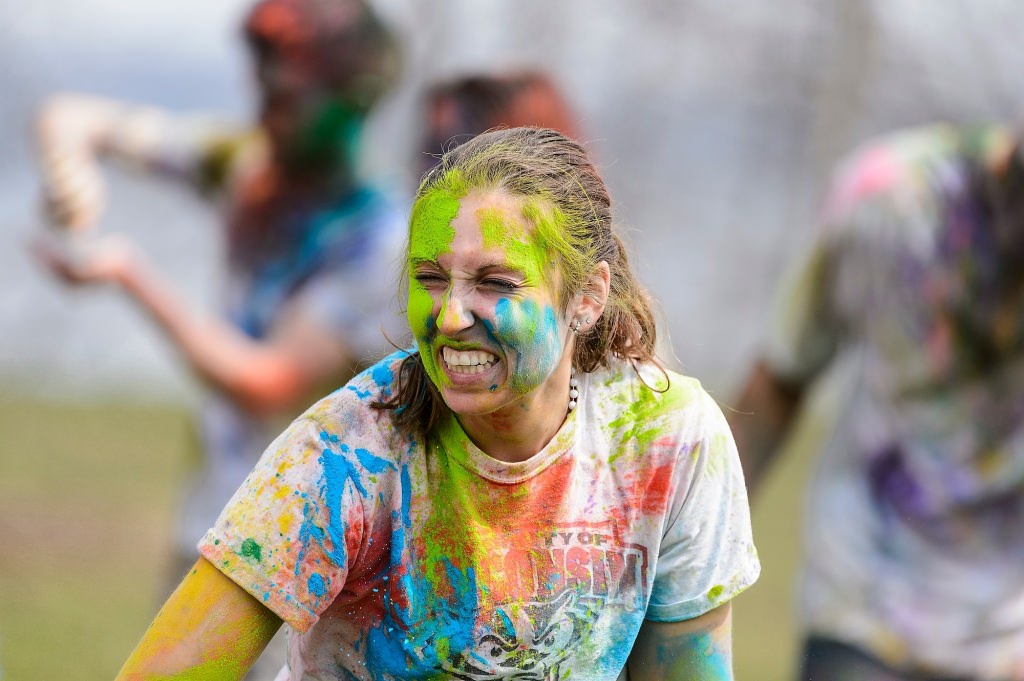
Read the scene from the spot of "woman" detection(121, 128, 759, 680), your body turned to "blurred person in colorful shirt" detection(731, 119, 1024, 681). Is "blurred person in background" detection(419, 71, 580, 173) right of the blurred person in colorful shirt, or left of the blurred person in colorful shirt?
left

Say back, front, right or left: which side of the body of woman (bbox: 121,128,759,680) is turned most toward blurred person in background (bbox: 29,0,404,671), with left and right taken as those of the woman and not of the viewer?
back

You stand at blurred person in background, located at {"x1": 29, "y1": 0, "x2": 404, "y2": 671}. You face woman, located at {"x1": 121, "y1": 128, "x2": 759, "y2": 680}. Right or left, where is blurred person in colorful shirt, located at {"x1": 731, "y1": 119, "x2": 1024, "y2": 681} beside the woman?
left

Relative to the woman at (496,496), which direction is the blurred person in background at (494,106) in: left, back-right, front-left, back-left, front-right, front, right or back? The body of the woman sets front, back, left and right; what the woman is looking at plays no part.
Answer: back

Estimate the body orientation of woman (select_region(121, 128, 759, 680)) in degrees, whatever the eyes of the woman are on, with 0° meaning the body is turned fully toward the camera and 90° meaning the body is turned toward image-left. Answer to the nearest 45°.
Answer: approximately 0°

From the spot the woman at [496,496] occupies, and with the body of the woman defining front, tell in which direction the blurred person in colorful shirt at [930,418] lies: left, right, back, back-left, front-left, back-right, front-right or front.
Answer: back-left
